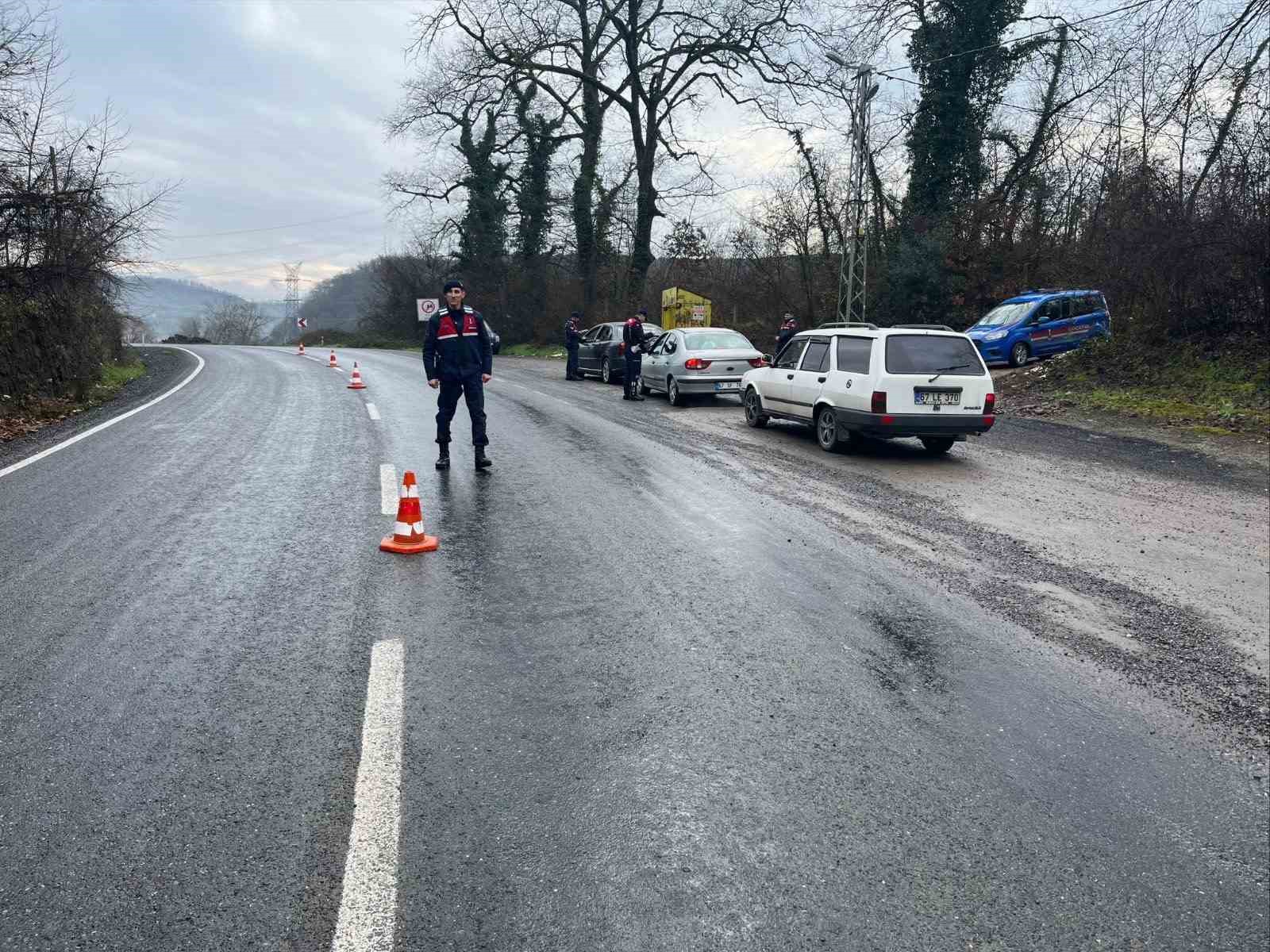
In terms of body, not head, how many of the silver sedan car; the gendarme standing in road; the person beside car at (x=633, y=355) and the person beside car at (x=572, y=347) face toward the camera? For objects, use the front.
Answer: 1

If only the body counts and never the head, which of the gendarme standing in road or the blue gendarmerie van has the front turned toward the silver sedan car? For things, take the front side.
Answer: the blue gendarmerie van

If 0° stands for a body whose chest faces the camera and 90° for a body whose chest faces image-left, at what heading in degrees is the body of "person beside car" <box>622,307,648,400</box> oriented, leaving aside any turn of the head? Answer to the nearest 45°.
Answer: approximately 270°

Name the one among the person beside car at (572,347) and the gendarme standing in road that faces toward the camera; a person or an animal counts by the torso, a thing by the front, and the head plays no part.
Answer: the gendarme standing in road

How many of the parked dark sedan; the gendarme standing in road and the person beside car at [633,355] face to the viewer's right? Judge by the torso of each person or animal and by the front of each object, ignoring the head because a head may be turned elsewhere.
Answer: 1

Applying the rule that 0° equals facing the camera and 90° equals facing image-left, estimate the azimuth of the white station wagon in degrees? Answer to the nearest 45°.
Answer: approximately 135°

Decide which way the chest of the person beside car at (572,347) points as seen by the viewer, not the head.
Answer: to the viewer's right

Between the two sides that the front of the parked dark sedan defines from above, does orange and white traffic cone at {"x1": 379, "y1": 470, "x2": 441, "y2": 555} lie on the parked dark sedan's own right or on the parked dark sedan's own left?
on the parked dark sedan's own left

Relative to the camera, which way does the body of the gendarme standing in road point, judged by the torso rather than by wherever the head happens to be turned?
toward the camera

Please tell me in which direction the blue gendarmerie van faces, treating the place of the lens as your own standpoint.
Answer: facing the viewer and to the left of the viewer

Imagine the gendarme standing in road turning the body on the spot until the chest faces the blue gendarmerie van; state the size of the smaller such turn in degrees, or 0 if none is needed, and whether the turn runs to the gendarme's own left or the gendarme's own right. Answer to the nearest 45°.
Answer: approximately 135° to the gendarme's own left

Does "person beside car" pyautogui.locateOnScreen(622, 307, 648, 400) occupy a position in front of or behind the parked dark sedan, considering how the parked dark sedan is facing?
behind

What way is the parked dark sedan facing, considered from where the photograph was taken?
facing away from the viewer and to the left of the viewer

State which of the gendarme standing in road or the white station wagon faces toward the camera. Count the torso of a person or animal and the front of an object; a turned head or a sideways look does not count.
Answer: the gendarme standing in road

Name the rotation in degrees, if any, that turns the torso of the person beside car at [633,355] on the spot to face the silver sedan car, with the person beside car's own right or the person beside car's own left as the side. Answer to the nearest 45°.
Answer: approximately 45° to the person beside car's own right

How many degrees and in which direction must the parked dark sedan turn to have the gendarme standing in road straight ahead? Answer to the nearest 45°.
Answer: approximately 135° to its left

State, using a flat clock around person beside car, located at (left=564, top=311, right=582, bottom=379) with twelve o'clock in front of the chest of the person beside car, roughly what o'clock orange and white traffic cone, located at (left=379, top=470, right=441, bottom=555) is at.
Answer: The orange and white traffic cone is roughly at 3 o'clock from the person beside car.
